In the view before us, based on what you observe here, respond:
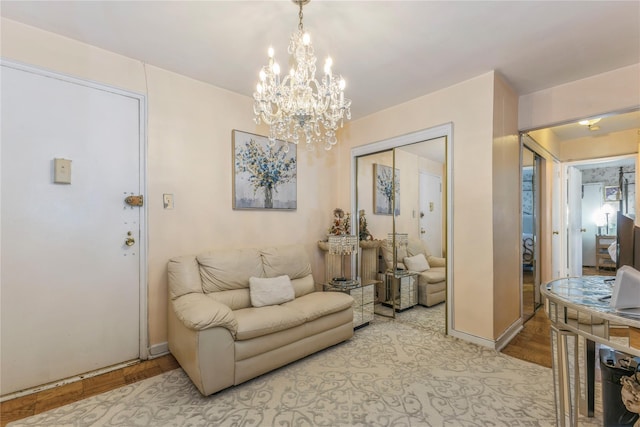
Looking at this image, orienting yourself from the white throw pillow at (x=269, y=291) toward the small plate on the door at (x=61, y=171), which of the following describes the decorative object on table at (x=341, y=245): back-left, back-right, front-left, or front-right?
back-right

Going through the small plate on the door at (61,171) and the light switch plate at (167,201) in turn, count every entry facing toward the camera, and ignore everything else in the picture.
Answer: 2

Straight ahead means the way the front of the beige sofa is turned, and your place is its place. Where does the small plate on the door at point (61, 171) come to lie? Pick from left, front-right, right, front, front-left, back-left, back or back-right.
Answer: back-right

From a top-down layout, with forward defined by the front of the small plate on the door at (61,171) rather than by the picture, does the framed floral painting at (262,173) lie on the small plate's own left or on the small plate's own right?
on the small plate's own left

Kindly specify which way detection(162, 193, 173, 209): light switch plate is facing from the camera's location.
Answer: facing the viewer

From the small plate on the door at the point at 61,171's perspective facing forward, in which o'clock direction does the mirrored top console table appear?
The mirrored top console table is roughly at 11 o'clock from the small plate on the door.

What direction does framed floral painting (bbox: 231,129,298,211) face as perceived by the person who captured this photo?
facing the viewer and to the right of the viewer

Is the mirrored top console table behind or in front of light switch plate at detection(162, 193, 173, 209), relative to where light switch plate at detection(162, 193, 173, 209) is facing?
in front

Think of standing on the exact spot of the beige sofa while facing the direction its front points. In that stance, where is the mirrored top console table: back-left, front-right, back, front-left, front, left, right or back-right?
front

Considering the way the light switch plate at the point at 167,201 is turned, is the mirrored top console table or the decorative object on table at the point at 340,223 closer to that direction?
the mirrored top console table
